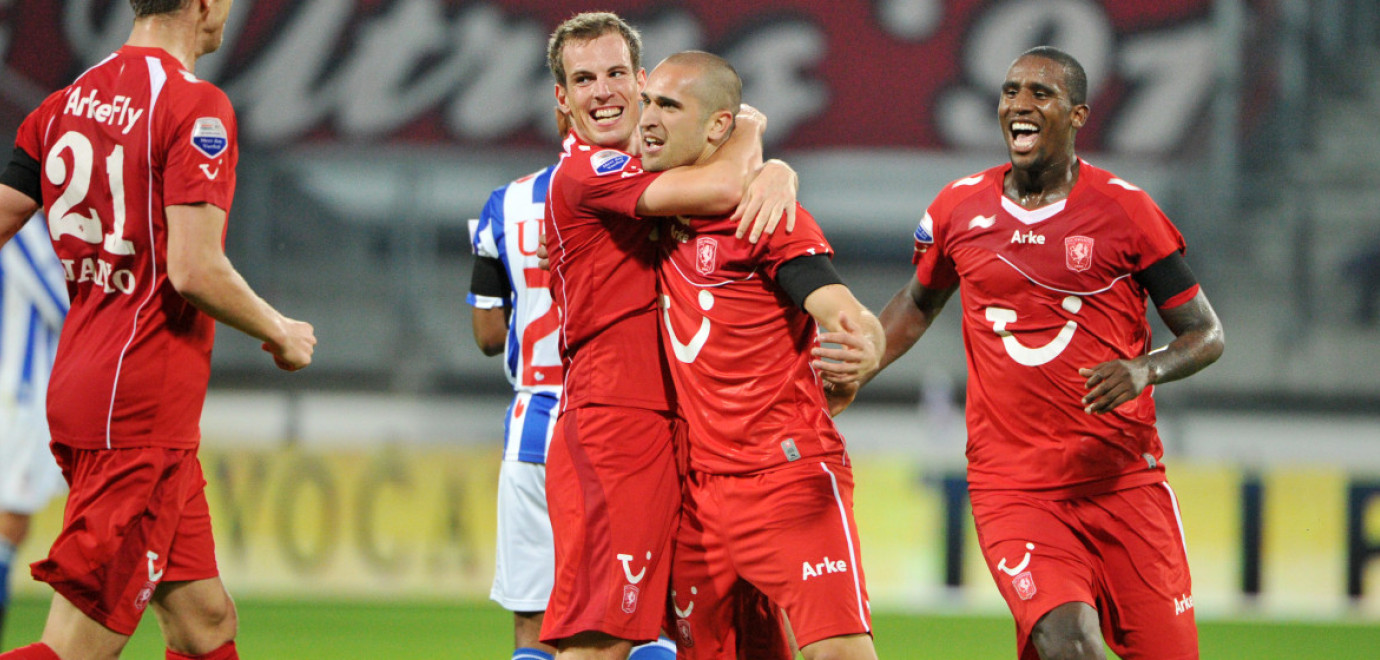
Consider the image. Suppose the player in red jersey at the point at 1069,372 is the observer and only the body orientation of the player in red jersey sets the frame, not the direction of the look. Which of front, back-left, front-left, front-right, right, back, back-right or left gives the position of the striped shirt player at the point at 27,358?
right

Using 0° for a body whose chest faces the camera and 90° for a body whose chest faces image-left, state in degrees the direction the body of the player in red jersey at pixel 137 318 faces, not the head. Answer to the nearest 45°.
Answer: approximately 225°

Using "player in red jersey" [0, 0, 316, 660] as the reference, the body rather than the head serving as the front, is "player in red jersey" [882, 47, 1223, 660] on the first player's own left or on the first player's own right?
on the first player's own right

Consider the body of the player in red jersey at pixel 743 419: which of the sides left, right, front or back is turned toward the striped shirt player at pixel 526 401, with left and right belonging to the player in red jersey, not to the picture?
right

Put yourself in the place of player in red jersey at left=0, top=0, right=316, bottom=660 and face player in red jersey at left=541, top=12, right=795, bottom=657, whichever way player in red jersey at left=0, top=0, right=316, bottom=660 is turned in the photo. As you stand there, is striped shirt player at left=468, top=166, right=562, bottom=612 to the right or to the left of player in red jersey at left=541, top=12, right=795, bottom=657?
left

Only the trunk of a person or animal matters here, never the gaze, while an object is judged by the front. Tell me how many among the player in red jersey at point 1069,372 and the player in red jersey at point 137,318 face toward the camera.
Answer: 1

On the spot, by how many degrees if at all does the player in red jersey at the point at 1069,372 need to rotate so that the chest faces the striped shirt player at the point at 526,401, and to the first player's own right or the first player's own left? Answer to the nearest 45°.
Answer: approximately 90° to the first player's own right

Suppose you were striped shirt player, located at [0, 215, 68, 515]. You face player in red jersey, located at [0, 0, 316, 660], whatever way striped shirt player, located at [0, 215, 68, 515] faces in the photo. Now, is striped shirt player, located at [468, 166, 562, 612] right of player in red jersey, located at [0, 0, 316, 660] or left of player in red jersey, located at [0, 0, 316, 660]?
left

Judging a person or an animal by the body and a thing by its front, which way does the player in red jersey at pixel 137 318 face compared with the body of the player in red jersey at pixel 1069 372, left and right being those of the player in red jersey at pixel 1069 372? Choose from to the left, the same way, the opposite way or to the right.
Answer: the opposite way

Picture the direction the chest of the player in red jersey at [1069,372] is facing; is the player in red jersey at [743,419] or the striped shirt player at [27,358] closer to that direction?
the player in red jersey

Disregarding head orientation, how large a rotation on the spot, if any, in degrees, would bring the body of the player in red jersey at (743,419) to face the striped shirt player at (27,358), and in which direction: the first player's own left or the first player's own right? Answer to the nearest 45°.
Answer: approximately 90° to the first player's own right

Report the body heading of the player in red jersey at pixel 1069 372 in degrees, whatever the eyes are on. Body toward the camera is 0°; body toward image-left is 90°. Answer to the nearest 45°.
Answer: approximately 0°
